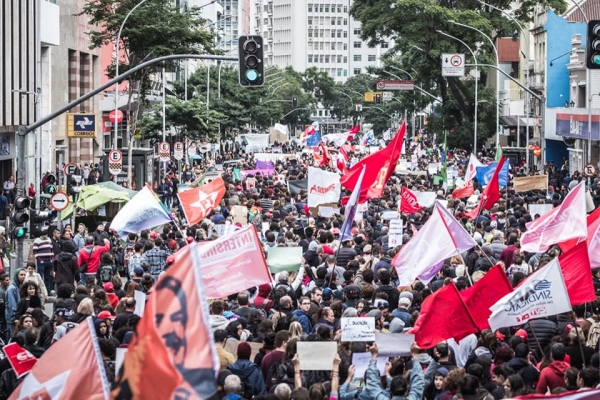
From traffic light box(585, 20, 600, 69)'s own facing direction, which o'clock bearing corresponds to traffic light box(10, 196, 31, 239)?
traffic light box(10, 196, 31, 239) is roughly at 3 o'clock from traffic light box(585, 20, 600, 69).

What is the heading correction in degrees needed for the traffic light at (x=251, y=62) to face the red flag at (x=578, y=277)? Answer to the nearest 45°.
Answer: approximately 45° to its left

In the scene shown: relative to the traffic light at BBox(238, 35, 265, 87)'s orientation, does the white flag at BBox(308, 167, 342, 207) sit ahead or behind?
behind

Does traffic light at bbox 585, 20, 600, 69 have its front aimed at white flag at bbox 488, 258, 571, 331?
yes

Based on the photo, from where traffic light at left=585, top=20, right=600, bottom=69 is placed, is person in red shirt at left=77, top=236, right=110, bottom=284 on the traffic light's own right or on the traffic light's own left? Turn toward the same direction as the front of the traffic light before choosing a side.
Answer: on the traffic light's own right

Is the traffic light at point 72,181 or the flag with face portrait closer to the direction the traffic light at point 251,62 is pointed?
the flag with face portrait

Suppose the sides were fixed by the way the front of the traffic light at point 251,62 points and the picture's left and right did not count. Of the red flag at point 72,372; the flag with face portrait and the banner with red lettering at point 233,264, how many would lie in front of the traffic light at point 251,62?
3

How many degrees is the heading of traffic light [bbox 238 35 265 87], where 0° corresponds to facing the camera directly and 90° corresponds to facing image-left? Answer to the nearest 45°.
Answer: approximately 0°
